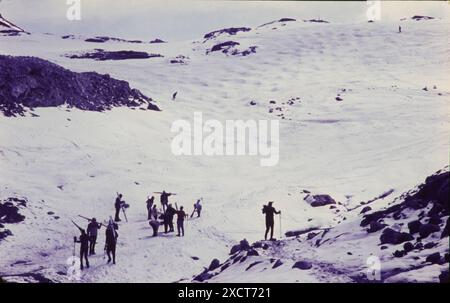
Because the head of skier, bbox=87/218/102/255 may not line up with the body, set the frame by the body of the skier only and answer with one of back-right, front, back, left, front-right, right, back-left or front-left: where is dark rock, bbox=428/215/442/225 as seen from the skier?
right

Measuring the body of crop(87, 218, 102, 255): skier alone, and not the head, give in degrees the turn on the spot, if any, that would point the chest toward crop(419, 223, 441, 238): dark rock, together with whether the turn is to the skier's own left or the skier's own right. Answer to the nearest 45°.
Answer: approximately 90° to the skier's own right

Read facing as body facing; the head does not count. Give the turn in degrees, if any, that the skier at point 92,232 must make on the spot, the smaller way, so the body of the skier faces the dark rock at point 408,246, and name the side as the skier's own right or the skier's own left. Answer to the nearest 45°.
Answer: approximately 90° to the skier's own right

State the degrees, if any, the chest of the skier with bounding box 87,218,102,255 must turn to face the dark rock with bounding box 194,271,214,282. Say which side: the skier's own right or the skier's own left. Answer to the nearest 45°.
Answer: approximately 90° to the skier's own right

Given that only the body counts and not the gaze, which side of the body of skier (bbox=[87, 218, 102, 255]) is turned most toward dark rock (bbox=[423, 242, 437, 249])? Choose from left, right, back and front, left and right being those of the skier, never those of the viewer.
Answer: right

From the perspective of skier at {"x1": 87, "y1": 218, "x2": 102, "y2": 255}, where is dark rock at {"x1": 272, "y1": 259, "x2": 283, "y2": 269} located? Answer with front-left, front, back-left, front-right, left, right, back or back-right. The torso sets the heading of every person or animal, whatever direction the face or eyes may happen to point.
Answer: right

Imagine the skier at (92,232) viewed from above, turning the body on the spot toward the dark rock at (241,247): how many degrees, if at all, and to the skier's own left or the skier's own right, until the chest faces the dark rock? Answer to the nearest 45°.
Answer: approximately 45° to the skier's own right

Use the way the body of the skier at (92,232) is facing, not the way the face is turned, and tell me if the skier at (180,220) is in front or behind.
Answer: in front

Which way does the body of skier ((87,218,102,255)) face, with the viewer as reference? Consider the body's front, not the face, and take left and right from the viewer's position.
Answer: facing away from the viewer and to the right of the viewer

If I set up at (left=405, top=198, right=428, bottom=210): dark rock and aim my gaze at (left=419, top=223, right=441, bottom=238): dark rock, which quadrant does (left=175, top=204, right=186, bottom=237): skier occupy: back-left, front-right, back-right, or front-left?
back-right

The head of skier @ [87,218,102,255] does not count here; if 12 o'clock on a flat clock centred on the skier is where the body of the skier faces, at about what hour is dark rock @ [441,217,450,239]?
The dark rock is roughly at 3 o'clock from the skier.

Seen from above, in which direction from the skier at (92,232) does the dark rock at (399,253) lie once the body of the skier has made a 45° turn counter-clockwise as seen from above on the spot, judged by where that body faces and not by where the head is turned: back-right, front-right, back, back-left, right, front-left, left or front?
back-right

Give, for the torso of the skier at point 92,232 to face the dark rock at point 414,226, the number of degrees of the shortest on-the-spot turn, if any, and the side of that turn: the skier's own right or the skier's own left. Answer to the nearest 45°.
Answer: approximately 90° to the skier's own right

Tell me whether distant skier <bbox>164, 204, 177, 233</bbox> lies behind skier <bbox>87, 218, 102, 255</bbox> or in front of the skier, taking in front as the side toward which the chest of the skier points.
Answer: in front

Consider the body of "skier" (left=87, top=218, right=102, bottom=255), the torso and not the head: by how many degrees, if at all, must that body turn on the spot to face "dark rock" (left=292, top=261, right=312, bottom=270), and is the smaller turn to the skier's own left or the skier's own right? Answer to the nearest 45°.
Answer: approximately 90° to the skier's own right

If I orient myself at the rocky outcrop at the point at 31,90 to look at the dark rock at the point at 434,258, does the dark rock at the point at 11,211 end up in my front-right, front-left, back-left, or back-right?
front-right

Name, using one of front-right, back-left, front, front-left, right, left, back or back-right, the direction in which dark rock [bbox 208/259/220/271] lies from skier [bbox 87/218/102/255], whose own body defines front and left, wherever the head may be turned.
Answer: right

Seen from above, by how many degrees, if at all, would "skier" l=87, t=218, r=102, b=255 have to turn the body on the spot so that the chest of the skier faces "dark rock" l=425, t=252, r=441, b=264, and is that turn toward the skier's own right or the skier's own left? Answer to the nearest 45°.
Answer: approximately 90° to the skier's own right
